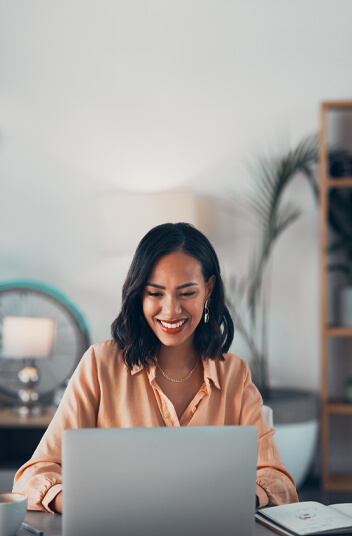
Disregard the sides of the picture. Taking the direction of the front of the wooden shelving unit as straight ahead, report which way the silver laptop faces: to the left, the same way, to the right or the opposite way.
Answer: the opposite way

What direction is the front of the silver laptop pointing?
away from the camera

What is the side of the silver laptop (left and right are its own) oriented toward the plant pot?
front

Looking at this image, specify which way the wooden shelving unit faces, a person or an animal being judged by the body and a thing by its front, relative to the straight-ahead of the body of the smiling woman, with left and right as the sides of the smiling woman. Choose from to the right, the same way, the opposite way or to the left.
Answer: the same way

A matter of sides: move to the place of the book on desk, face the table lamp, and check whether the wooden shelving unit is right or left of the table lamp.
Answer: right

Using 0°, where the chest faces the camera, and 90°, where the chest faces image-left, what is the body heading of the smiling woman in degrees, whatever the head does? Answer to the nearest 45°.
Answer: approximately 0°

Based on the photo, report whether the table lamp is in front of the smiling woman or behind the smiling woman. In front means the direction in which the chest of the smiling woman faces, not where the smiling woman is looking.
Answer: behind

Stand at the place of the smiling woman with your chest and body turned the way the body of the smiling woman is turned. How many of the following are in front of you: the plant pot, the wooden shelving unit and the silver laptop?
1

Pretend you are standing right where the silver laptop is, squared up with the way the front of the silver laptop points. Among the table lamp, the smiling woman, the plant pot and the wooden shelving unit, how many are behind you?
0

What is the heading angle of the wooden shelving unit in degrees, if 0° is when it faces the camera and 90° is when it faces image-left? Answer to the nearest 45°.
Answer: approximately 0°

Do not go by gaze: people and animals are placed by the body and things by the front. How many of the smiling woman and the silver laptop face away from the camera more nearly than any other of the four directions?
1

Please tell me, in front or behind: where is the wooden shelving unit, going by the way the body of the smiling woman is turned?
behind

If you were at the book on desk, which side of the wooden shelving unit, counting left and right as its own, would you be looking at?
front

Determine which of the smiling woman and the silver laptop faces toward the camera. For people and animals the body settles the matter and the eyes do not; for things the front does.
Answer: the smiling woman

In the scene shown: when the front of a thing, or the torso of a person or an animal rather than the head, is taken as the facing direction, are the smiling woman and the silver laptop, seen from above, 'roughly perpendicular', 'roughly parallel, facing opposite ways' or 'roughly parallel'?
roughly parallel, facing opposite ways

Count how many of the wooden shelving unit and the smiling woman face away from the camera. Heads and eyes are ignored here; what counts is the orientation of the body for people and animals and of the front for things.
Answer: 0

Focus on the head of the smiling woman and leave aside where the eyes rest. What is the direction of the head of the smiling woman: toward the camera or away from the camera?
toward the camera

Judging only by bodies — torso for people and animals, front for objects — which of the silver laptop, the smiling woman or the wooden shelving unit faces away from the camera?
the silver laptop

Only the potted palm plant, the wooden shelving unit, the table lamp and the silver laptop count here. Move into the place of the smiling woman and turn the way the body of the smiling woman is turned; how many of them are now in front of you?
1
